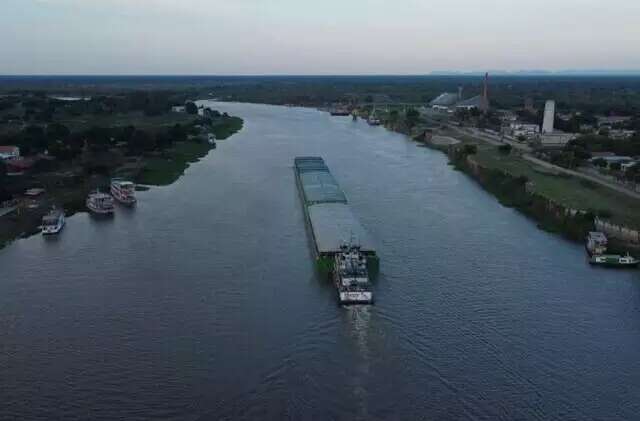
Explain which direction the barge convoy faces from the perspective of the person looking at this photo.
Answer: facing away from the viewer

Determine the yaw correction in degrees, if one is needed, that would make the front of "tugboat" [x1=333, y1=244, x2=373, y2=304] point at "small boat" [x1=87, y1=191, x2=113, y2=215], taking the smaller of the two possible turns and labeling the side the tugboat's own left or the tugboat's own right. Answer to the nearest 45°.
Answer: approximately 45° to the tugboat's own left

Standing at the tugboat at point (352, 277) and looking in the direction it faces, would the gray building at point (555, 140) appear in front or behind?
in front

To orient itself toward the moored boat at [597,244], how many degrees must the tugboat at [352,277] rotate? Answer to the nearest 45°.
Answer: approximately 45° to its right

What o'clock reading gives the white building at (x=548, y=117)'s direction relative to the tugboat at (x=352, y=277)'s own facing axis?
The white building is roughly at 1 o'clock from the tugboat.

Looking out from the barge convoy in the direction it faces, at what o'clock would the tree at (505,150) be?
The tree is roughly at 1 o'clock from the barge convoy.

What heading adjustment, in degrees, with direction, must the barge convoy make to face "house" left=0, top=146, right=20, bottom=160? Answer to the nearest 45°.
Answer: approximately 45° to its left

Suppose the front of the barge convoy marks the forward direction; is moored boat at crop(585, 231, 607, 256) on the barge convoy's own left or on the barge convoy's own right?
on the barge convoy's own right

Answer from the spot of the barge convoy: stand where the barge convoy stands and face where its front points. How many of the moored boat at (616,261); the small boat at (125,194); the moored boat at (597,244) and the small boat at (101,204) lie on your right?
2

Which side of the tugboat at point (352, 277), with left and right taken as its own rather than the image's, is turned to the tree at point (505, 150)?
front

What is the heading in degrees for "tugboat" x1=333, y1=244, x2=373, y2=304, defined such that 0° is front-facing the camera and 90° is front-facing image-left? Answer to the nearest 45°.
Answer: approximately 180°

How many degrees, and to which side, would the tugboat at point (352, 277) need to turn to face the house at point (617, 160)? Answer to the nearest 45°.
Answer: approximately 45° to its right

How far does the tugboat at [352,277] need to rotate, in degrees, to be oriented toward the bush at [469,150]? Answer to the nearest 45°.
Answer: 0° — it already faces it
